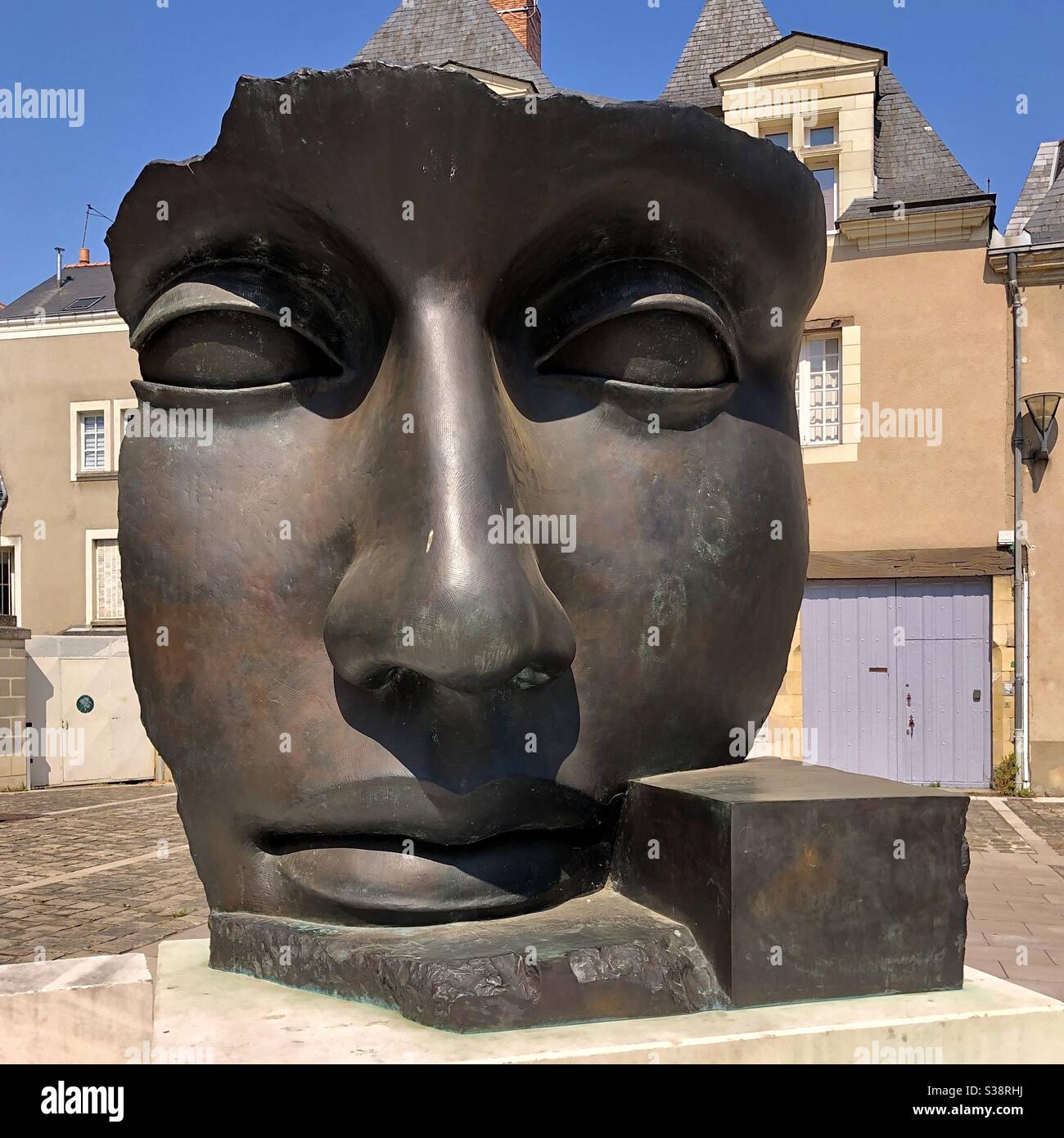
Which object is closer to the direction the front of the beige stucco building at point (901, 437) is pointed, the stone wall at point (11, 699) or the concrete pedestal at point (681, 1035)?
the concrete pedestal

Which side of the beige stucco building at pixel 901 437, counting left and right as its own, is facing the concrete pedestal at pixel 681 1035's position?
front

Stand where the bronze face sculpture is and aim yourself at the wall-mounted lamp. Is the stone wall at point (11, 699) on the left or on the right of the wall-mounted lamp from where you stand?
left

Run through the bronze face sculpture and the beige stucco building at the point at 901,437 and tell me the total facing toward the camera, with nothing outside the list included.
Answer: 2

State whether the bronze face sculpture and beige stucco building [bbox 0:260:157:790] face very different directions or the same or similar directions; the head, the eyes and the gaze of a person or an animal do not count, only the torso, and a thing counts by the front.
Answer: same or similar directions

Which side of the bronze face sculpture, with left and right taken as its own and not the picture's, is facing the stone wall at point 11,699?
back

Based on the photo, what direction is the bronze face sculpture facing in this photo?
toward the camera

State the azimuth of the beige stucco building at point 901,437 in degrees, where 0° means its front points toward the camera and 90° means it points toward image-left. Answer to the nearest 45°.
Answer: approximately 0°

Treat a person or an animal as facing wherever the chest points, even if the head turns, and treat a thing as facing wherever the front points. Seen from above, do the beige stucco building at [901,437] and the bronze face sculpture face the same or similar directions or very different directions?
same or similar directions

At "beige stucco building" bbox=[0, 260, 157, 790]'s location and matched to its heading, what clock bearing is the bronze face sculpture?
The bronze face sculpture is roughly at 12 o'clock from the beige stucco building.

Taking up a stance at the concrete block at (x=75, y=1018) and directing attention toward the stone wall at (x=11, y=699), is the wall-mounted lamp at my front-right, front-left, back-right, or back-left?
front-right

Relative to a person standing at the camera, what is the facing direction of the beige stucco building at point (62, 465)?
facing the viewer
